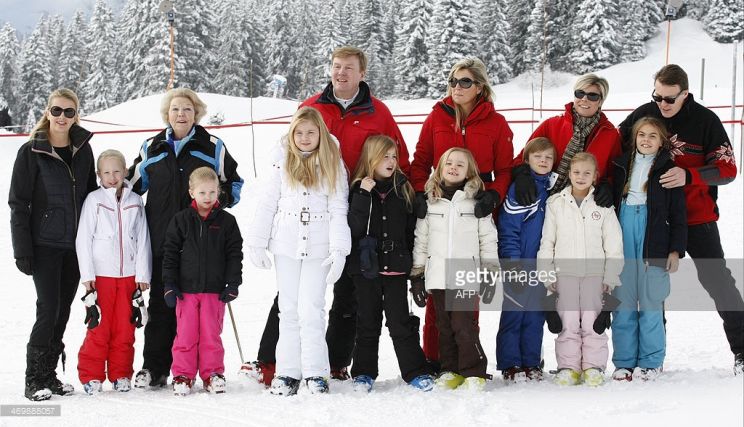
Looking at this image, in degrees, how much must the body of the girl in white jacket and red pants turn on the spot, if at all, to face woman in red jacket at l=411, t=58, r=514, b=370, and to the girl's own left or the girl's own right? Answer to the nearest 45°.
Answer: approximately 90° to the girl's own left

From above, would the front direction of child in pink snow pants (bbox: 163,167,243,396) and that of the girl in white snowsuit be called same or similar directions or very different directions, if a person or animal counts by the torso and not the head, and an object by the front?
same or similar directions

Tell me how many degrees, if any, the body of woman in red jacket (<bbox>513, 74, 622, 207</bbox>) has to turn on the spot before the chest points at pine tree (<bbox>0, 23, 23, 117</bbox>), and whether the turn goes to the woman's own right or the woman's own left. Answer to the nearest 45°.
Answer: approximately 135° to the woman's own right

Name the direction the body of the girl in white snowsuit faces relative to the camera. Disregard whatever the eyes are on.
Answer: toward the camera

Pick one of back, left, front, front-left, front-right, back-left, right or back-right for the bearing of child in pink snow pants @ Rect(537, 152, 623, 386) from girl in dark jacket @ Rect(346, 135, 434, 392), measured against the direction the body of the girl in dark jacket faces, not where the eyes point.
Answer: left

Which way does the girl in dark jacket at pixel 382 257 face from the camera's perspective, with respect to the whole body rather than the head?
toward the camera

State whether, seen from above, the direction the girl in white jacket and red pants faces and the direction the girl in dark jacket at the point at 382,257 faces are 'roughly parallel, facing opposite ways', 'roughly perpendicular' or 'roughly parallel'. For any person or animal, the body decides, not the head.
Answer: roughly parallel

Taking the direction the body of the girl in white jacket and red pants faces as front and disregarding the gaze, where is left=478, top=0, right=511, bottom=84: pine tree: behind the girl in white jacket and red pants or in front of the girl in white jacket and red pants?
behind

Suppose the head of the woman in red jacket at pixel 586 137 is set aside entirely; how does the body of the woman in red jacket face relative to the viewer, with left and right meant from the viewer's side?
facing the viewer

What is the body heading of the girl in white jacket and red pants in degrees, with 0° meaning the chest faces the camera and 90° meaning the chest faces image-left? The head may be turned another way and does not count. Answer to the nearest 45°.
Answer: approximately 0°

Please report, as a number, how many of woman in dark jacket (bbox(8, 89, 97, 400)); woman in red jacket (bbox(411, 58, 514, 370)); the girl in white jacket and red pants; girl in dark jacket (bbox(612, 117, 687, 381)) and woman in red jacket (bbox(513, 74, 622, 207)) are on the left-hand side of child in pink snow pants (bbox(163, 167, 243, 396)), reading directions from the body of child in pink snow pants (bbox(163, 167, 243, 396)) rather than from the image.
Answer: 3

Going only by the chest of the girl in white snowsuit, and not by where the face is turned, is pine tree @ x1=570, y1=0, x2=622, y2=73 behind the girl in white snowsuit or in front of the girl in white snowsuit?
behind

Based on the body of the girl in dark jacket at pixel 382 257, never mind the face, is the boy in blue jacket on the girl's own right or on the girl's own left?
on the girl's own left

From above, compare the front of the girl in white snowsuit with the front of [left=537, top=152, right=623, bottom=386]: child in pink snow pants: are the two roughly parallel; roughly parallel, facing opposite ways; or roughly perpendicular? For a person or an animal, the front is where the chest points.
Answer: roughly parallel
